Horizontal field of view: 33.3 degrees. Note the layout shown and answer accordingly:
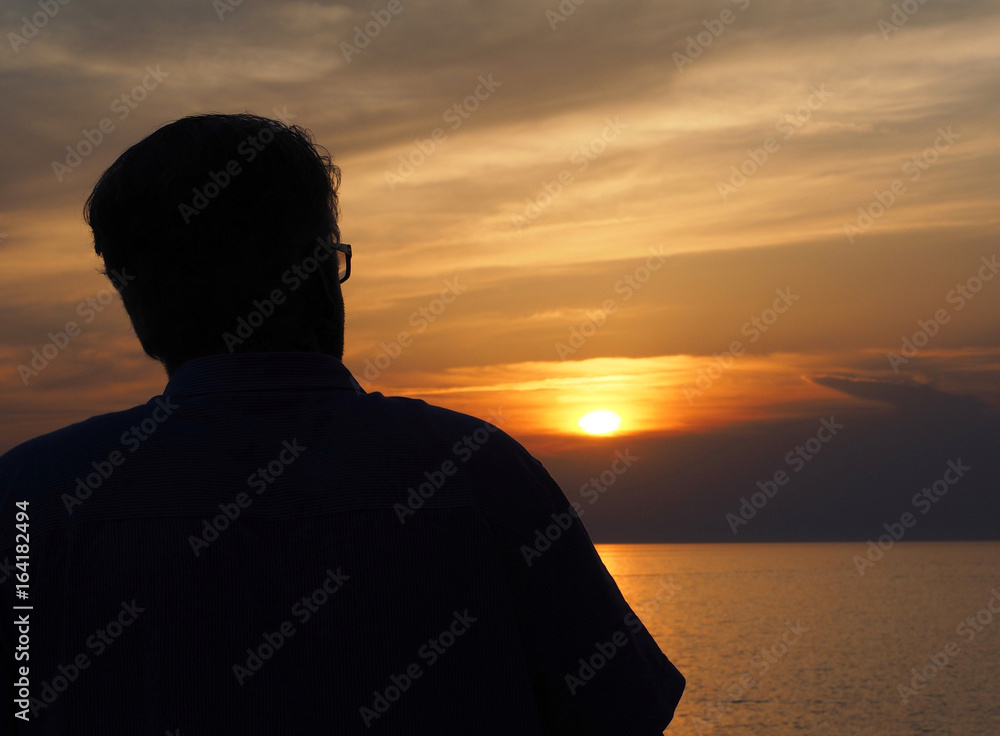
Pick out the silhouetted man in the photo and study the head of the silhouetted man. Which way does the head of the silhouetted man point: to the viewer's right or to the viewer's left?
to the viewer's right

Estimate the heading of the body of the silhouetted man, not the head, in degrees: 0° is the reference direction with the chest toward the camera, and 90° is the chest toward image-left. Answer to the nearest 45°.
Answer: approximately 180°
